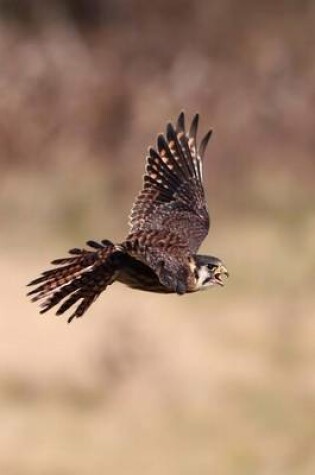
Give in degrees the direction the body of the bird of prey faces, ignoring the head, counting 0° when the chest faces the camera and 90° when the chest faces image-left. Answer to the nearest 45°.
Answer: approximately 270°
